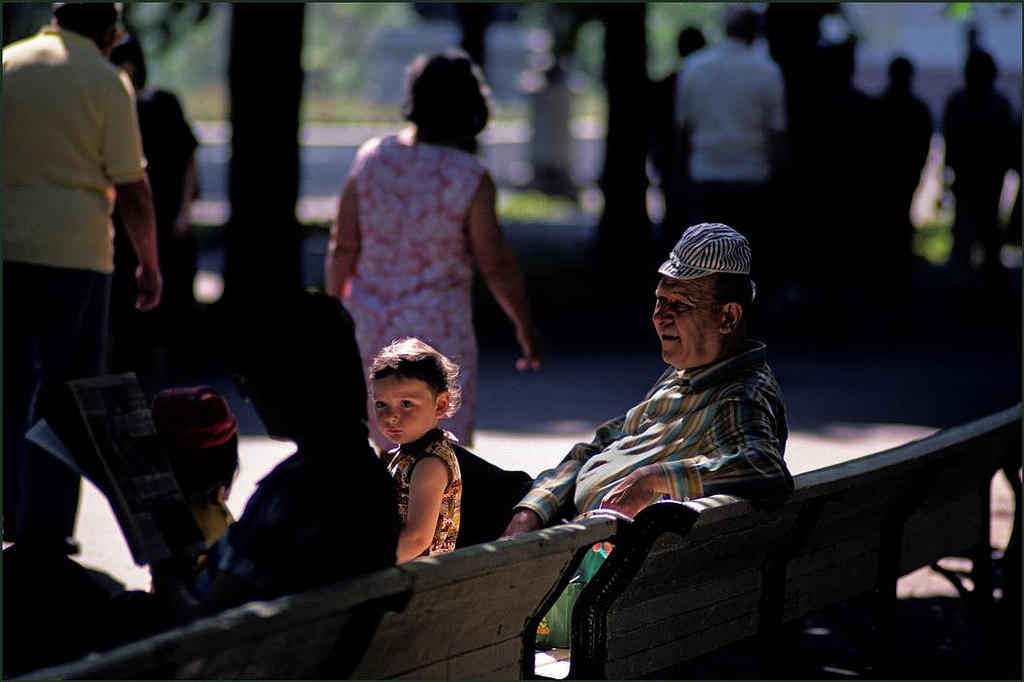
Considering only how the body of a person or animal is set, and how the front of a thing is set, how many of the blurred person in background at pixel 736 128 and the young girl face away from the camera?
1

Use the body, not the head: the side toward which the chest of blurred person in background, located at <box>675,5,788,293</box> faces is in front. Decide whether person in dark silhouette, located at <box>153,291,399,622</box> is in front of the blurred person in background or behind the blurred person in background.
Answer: behind

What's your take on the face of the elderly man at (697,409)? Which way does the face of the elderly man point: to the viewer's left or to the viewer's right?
to the viewer's left

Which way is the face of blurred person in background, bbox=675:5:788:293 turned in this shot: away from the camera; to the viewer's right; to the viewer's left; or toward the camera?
away from the camera

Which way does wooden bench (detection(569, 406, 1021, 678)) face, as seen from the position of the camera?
facing away from the viewer and to the left of the viewer

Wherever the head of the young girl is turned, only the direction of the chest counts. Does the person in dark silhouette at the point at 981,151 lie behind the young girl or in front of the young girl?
behind

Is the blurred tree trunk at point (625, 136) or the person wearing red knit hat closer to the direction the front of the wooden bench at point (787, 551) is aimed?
the blurred tree trunk

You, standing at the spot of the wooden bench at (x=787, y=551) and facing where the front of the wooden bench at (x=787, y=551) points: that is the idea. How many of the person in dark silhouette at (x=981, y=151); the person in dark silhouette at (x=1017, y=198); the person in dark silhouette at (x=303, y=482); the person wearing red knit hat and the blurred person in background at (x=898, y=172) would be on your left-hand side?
2

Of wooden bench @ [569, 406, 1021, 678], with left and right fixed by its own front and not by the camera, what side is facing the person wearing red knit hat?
left

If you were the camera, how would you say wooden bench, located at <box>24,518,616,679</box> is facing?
facing away from the viewer and to the left of the viewer

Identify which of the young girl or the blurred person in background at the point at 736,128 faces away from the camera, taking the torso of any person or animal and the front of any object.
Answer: the blurred person in background

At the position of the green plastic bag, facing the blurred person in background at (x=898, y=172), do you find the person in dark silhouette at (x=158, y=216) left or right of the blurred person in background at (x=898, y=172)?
left

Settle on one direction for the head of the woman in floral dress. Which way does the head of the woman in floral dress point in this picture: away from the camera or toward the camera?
away from the camera

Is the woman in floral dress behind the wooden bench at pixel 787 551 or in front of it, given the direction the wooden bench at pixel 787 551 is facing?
in front

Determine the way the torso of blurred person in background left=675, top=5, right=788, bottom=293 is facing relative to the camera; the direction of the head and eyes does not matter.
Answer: away from the camera
